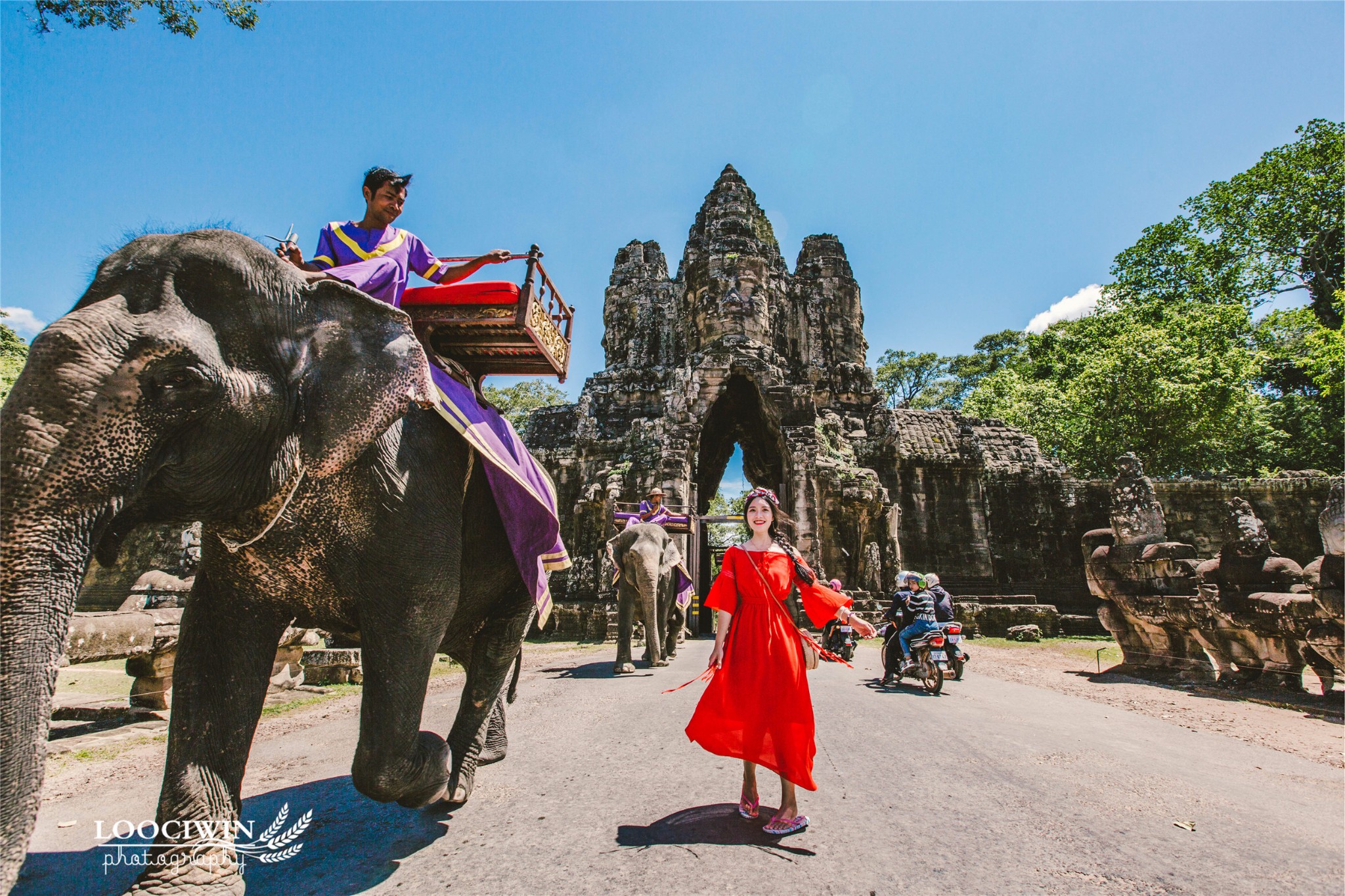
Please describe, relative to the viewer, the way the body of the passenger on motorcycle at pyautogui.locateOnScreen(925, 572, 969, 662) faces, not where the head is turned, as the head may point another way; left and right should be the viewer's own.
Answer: facing away from the viewer and to the left of the viewer

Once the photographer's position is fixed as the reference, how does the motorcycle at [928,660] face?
facing away from the viewer and to the left of the viewer

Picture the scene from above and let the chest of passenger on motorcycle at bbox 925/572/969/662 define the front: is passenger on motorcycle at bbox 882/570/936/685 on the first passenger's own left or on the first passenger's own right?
on the first passenger's own left

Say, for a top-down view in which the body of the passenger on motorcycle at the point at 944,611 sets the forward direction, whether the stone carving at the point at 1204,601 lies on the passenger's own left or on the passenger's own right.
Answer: on the passenger's own right

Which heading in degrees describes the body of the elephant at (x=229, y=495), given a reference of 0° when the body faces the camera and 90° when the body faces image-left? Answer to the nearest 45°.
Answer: approximately 45°

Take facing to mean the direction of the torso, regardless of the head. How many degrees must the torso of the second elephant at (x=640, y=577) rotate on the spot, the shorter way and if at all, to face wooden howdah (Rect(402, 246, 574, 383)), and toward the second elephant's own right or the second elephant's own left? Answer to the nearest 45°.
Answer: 0° — it already faces it

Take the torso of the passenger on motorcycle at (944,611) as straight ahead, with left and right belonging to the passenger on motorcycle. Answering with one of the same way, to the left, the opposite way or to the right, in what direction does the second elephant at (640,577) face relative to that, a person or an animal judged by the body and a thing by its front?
the opposite way

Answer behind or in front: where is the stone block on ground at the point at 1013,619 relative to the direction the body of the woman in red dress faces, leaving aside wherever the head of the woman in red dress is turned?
behind

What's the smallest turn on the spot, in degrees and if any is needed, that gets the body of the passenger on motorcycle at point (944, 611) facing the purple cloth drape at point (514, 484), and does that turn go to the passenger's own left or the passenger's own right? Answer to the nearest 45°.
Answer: approximately 135° to the passenger's own left

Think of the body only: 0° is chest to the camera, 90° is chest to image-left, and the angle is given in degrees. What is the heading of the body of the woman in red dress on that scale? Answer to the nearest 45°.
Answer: approximately 0°
